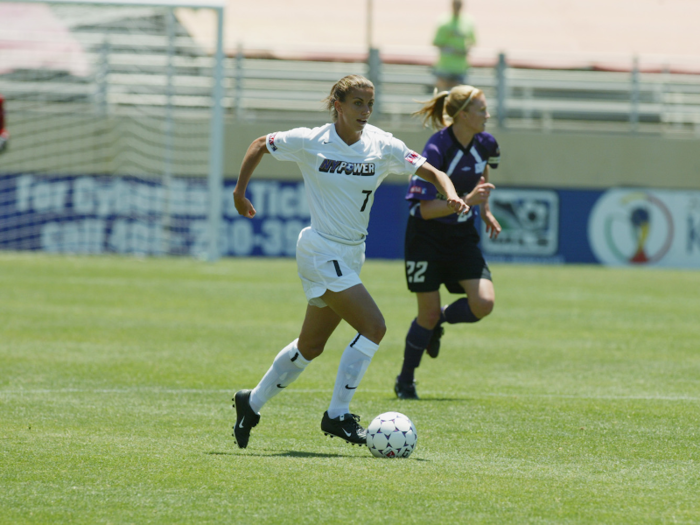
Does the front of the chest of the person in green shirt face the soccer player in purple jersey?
yes

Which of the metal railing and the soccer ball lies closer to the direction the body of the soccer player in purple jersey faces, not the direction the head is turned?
the soccer ball

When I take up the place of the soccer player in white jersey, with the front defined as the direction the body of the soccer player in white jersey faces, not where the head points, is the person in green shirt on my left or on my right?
on my left

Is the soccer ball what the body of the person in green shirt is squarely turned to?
yes

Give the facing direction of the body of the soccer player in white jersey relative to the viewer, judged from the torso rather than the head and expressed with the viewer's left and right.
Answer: facing the viewer and to the right of the viewer

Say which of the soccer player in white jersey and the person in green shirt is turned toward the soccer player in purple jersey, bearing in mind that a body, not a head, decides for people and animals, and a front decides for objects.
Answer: the person in green shirt

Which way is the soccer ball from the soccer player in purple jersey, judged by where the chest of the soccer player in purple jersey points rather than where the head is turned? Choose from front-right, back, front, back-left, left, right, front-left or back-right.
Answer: front-right

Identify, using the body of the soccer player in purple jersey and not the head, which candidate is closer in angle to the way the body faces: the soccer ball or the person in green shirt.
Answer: the soccer ball

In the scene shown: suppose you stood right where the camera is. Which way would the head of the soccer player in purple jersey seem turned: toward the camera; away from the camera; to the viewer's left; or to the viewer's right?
to the viewer's right

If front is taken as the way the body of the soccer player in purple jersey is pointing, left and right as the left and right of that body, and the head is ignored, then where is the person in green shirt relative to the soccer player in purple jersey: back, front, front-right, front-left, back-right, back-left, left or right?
back-left

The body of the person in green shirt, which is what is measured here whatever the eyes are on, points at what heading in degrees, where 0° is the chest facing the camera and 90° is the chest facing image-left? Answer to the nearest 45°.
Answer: approximately 0°
